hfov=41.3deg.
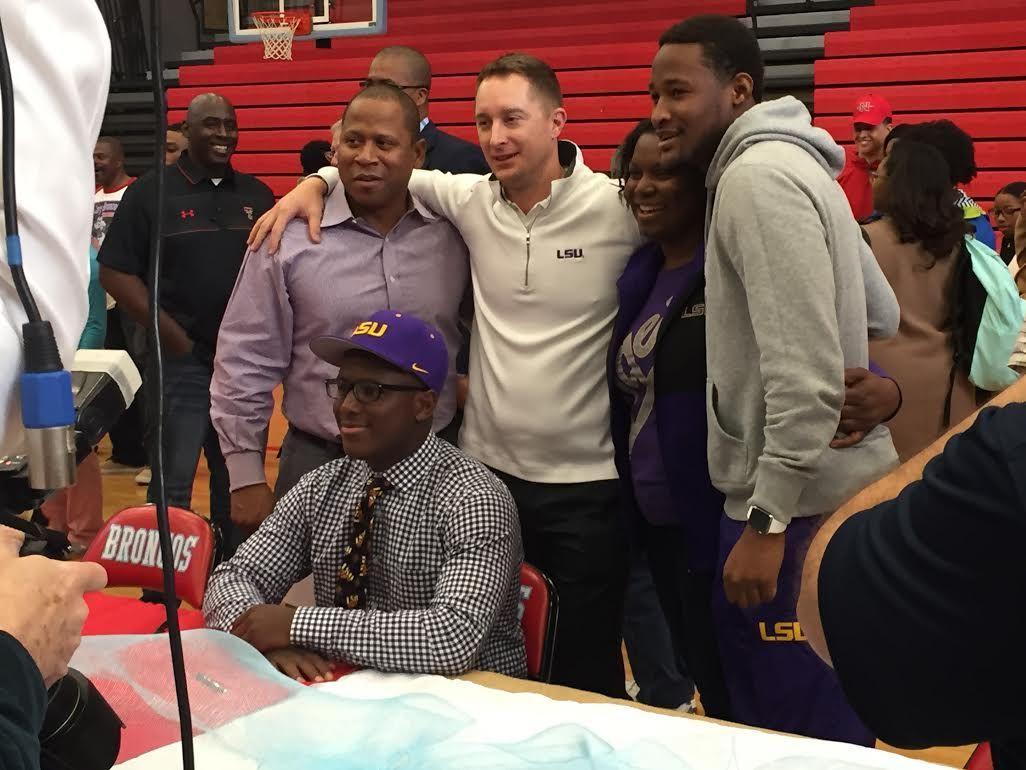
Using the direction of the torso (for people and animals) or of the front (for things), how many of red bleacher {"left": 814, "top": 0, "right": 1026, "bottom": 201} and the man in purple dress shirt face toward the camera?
2

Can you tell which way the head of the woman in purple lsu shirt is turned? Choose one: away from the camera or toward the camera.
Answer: toward the camera

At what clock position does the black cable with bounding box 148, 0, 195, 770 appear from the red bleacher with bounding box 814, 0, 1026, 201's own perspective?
The black cable is roughly at 12 o'clock from the red bleacher.

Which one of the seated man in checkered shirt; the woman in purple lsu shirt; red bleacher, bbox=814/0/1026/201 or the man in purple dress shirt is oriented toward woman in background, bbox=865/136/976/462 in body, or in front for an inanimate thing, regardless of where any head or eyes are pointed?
the red bleacher

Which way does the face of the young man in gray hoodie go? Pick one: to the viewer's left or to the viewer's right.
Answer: to the viewer's left

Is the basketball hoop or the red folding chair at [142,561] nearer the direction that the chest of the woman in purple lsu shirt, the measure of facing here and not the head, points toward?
the red folding chair

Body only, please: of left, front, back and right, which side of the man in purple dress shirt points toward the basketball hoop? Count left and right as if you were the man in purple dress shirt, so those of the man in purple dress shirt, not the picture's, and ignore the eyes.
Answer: back

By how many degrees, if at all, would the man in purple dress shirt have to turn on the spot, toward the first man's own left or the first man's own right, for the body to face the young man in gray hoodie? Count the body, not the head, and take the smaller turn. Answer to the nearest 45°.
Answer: approximately 45° to the first man's own left

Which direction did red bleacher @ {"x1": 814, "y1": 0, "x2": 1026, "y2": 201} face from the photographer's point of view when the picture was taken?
facing the viewer

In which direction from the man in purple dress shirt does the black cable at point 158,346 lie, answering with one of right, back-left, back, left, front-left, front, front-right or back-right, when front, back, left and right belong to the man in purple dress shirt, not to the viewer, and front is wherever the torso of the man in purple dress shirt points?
front

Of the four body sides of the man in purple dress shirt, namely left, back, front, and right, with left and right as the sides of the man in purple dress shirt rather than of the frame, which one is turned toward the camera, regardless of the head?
front

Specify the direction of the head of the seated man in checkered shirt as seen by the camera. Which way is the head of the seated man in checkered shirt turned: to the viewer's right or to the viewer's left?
to the viewer's left

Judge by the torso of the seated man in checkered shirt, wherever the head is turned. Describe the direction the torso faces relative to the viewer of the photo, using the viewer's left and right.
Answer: facing the viewer and to the left of the viewer

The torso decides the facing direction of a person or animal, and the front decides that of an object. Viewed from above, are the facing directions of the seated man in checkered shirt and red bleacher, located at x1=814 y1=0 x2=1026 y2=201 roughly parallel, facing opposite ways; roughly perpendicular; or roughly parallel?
roughly parallel

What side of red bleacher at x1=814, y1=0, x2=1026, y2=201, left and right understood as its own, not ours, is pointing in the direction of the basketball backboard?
right
